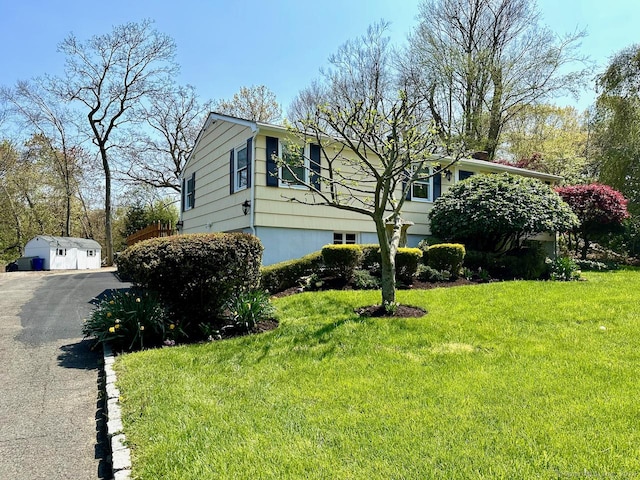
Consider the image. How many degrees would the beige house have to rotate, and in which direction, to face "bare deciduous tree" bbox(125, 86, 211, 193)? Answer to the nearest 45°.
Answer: approximately 180°

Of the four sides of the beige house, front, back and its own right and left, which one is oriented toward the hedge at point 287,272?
front

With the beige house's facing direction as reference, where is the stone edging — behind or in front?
in front

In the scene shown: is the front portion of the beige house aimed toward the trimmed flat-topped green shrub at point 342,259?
yes

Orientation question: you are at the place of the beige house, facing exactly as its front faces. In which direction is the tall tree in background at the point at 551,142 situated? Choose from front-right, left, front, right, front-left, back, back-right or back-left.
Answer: left

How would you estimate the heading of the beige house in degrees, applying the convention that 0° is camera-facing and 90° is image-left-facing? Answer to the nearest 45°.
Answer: approximately 315°

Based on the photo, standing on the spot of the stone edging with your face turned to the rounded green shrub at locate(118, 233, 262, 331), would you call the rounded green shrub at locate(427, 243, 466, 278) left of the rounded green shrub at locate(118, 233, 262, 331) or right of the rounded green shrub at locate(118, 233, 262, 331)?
right

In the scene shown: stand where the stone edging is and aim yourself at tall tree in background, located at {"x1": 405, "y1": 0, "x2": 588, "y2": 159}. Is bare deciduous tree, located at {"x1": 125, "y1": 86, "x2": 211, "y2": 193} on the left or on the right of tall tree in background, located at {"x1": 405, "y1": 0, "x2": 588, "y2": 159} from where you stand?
left

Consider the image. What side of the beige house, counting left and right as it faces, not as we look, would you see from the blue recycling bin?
back

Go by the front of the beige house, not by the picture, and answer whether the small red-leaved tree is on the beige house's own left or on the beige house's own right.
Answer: on the beige house's own left

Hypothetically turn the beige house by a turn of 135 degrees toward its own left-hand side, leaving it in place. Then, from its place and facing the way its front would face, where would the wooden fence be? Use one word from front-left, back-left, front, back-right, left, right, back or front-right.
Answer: front-left

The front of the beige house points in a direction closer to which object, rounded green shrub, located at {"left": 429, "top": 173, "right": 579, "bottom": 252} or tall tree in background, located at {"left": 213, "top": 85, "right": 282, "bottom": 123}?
the rounded green shrub

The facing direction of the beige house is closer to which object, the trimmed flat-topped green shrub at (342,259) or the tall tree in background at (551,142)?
the trimmed flat-topped green shrub

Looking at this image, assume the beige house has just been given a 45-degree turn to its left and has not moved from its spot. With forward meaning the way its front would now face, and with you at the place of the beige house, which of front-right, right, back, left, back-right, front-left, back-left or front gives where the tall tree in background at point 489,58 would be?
front-left
